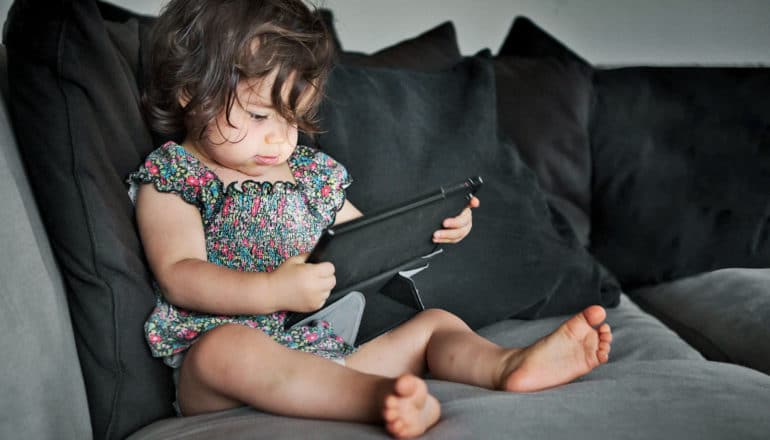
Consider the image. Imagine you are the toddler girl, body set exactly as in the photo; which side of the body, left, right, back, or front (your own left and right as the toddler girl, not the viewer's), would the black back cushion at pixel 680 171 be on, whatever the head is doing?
left

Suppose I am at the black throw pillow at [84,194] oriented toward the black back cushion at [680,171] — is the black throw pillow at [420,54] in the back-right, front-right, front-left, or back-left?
front-left

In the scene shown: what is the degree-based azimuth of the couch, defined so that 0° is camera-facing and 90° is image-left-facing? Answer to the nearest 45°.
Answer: approximately 0°

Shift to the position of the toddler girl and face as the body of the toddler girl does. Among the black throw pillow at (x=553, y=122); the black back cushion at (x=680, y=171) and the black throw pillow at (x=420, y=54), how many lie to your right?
0

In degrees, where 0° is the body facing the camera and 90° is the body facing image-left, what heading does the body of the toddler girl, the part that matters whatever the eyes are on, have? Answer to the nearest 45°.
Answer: approximately 315°

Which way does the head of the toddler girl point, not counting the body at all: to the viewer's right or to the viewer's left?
to the viewer's right
